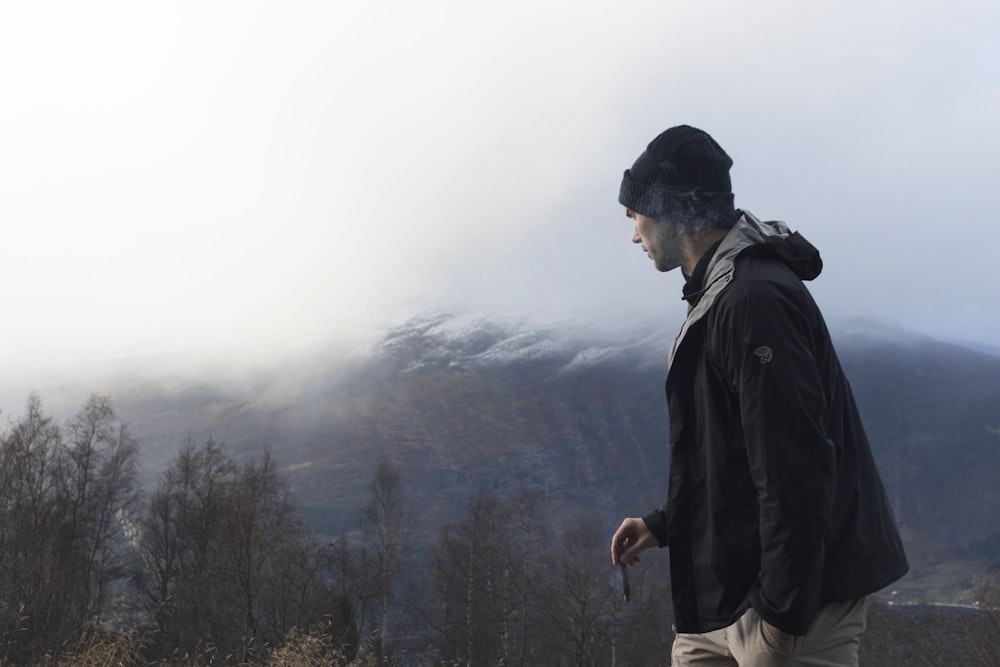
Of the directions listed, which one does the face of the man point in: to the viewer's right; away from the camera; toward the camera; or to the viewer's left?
to the viewer's left

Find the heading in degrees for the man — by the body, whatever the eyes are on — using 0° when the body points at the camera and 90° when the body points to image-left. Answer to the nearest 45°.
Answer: approximately 90°
